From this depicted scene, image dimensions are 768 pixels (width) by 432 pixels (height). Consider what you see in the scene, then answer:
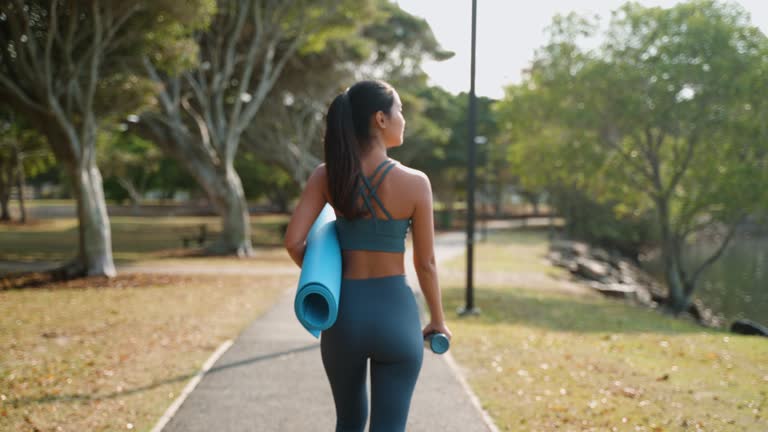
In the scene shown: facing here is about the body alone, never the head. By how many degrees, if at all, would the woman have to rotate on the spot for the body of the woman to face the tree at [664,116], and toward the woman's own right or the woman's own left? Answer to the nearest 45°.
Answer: approximately 45° to the woman's own right

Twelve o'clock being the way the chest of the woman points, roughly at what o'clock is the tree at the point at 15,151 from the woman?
The tree is roughly at 11 o'clock from the woman.

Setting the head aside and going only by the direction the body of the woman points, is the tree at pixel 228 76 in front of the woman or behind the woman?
in front

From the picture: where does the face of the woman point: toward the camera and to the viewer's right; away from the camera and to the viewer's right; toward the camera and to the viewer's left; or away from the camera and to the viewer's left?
away from the camera and to the viewer's right

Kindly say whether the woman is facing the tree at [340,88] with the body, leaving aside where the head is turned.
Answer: yes

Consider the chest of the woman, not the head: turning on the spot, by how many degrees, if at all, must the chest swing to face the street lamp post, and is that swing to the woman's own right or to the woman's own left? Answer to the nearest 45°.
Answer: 0° — they already face it

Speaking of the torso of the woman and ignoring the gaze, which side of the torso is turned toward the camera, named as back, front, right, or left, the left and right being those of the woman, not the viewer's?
back
